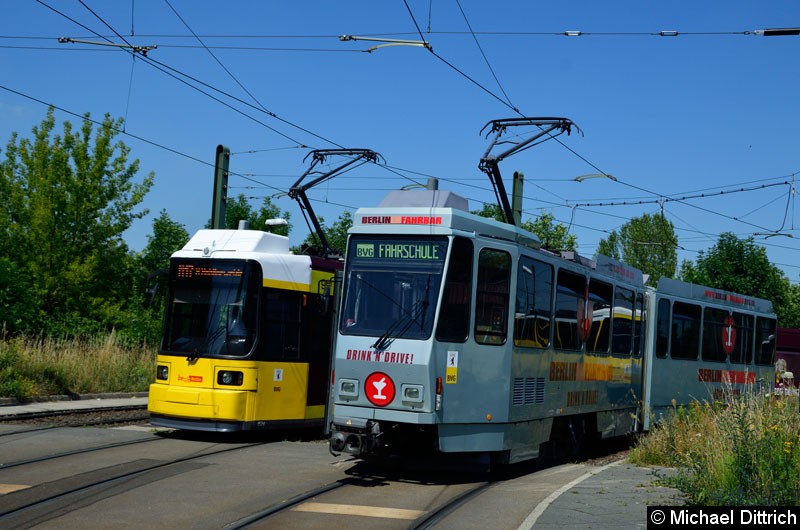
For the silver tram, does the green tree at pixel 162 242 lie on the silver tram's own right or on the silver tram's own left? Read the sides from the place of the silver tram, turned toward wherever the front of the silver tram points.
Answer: on the silver tram's own right

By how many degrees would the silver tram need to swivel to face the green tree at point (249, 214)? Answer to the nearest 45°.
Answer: approximately 90° to its right

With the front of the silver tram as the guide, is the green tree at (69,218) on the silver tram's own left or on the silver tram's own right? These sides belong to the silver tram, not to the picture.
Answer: on the silver tram's own right

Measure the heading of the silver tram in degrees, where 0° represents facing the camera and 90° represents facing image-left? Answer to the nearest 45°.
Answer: approximately 45°

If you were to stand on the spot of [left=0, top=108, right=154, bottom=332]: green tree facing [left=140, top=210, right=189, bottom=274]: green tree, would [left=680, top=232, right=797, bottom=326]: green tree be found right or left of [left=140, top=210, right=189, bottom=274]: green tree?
right

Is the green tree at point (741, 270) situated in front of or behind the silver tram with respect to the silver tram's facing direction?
behind
